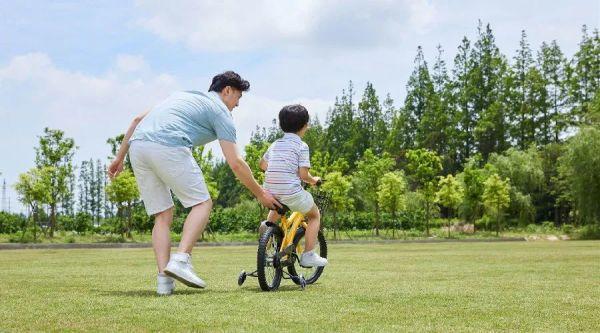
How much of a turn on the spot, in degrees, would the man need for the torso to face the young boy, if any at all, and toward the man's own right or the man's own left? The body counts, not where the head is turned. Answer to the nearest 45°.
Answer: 0° — they already face them

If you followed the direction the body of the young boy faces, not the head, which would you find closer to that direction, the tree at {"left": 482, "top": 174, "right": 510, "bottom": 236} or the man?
the tree

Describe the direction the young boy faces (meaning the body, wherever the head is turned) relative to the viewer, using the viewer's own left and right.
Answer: facing away from the viewer and to the right of the viewer

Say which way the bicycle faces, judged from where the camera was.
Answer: facing away from the viewer and to the right of the viewer

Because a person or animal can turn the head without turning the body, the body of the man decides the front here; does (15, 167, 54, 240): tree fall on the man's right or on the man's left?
on the man's left

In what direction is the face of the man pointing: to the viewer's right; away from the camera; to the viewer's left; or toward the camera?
to the viewer's right

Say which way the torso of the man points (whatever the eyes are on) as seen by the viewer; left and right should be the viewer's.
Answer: facing away from the viewer and to the right of the viewer

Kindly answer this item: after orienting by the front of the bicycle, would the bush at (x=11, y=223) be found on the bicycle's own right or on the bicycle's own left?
on the bicycle's own left

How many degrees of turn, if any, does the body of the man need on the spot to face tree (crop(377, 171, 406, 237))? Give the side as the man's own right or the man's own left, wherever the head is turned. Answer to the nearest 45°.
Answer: approximately 45° to the man's own left
